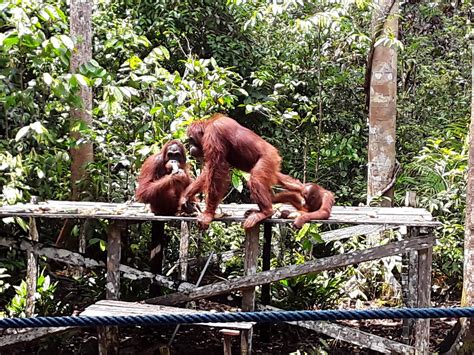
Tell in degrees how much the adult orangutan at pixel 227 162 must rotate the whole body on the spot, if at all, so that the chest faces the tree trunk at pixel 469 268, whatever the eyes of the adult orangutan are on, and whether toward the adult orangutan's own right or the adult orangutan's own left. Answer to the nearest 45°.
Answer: approximately 180°

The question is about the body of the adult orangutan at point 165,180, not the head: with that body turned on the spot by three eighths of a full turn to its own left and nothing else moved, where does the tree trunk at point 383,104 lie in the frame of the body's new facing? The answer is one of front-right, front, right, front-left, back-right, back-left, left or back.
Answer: front-right

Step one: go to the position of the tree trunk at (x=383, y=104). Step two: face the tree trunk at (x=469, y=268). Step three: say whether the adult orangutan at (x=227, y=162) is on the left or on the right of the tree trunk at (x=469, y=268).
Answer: right

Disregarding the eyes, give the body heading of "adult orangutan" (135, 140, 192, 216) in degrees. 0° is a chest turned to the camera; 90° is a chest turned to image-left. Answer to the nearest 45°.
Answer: approximately 315°

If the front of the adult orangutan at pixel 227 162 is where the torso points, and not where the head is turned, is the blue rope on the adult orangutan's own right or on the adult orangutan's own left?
on the adult orangutan's own left

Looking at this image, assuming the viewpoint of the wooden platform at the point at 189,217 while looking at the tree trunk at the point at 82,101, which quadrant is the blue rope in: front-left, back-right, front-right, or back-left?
back-left

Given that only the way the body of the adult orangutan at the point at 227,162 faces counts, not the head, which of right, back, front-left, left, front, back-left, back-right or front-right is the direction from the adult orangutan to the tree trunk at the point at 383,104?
back-right

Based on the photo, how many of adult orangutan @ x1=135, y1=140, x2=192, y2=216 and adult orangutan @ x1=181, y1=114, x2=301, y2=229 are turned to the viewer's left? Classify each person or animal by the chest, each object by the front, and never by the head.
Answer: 1

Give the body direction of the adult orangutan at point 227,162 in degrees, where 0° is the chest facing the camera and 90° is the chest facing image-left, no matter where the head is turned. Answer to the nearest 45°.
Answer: approximately 90°
